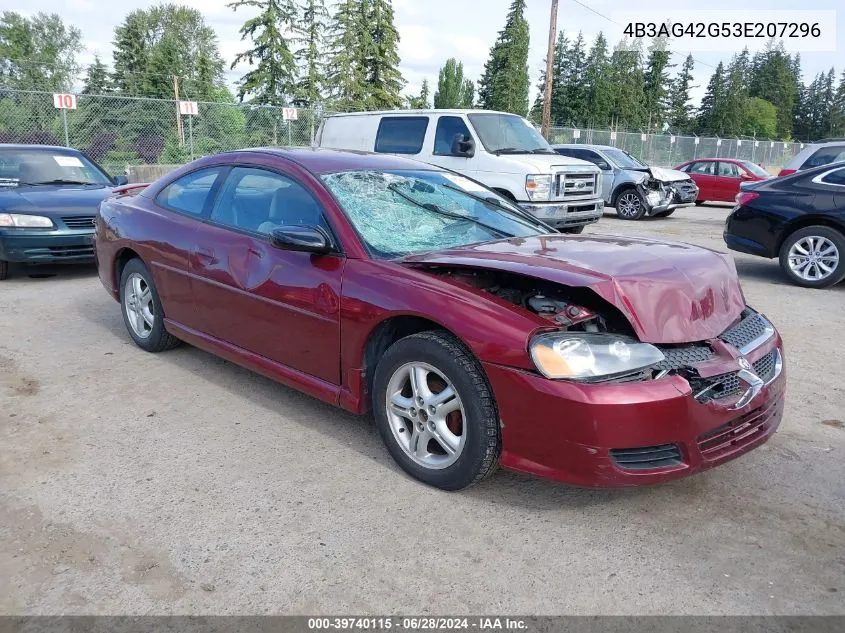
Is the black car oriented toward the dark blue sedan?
no

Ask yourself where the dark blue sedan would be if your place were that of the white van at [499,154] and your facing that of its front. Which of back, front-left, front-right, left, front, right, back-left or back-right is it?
right

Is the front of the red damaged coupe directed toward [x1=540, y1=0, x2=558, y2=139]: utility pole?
no

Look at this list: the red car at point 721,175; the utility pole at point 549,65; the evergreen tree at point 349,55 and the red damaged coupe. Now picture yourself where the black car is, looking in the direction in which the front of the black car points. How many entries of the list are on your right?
1

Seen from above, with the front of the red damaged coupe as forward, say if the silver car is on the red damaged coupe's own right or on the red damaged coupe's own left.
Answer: on the red damaged coupe's own left

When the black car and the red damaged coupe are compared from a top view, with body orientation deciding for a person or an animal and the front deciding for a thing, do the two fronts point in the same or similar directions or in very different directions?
same or similar directions

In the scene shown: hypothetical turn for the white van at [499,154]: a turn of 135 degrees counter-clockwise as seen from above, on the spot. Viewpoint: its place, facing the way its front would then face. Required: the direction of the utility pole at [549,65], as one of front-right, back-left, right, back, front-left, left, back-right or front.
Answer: front

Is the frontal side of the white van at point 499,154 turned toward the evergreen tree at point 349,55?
no

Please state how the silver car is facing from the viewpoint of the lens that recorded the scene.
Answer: facing the viewer and to the right of the viewer

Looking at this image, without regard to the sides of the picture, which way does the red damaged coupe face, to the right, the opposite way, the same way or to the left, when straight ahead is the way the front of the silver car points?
the same way

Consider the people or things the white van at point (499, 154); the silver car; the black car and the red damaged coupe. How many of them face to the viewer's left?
0

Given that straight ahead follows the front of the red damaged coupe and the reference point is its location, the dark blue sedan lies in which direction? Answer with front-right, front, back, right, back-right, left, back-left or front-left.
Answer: back

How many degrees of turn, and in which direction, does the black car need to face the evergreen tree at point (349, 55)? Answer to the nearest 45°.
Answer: approximately 135° to its left

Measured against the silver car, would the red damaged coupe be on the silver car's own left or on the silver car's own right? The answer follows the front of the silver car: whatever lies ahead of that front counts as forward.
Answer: on the silver car's own right

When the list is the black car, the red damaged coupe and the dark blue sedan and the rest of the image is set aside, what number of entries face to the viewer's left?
0

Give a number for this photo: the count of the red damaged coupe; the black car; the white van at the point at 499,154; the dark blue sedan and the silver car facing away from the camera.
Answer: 0

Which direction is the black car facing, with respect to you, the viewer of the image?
facing to the right of the viewer

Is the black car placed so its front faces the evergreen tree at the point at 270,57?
no
